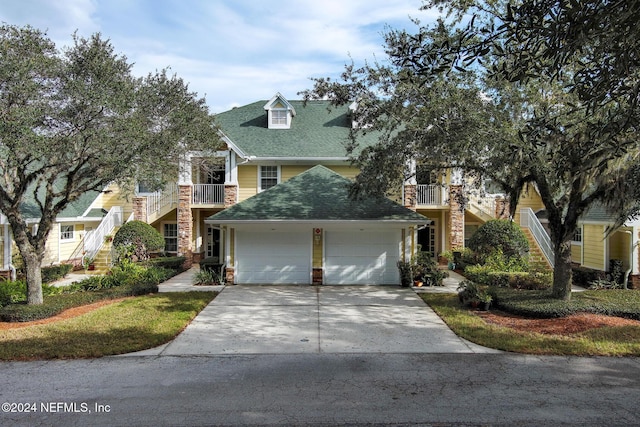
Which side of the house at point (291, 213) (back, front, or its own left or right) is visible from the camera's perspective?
front

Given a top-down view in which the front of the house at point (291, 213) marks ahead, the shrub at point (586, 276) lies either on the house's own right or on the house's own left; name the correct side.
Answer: on the house's own left

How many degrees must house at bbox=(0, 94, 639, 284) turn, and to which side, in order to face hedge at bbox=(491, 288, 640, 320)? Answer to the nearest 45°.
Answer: approximately 45° to its left

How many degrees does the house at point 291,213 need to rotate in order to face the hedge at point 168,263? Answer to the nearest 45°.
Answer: approximately 90° to its right

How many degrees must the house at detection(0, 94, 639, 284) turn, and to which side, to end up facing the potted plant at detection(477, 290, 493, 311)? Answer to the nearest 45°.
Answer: approximately 45° to its left

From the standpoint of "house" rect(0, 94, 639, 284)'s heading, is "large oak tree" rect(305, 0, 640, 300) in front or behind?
in front

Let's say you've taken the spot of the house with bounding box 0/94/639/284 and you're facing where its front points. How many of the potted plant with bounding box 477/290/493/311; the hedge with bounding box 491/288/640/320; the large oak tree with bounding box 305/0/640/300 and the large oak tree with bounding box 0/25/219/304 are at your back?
0

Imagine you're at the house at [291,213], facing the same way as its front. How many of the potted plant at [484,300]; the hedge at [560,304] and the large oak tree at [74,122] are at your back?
0

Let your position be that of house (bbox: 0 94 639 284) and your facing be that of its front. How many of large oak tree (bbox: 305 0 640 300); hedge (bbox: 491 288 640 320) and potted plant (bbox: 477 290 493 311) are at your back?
0

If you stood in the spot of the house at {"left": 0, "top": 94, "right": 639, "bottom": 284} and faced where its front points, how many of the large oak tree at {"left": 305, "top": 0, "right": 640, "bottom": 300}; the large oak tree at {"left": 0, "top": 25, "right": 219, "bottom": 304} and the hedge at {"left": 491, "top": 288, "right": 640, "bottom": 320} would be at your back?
0

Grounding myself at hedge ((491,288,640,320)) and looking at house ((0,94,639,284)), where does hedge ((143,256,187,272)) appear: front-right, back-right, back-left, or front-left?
front-left

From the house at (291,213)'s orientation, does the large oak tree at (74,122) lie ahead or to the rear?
ahead
